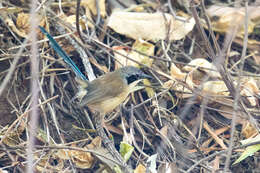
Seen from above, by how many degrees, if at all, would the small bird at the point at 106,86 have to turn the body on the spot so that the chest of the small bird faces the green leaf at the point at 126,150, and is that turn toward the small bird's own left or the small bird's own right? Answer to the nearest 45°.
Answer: approximately 90° to the small bird's own right

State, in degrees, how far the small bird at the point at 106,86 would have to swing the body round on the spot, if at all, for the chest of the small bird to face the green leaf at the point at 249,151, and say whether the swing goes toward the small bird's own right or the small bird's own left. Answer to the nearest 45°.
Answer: approximately 45° to the small bird's own right

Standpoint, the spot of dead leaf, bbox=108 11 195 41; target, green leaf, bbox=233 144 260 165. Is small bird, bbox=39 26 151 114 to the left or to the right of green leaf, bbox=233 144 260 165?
right

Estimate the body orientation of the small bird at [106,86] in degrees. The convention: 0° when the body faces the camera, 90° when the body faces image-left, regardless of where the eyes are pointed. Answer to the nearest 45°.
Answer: approximately 270°

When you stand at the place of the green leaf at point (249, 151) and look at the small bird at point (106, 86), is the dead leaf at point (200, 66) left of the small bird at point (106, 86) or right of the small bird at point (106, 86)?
right

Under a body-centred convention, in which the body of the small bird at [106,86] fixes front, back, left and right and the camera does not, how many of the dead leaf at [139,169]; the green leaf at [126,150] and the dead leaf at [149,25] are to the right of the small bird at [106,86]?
2

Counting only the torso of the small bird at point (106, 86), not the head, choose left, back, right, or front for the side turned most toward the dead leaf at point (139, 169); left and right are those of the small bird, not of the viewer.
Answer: right

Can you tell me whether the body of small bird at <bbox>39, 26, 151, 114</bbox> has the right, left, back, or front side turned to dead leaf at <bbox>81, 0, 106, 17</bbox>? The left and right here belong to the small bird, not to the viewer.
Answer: left

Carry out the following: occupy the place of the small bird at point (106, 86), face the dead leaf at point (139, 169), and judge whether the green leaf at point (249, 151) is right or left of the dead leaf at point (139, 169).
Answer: left

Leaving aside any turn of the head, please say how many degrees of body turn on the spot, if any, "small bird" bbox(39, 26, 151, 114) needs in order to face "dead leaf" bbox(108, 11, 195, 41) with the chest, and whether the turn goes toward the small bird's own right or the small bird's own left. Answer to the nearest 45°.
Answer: approximately 45° to the small bird's own left

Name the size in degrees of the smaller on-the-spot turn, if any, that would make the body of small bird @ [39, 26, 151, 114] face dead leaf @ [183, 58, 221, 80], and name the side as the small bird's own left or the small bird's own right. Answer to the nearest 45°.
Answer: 0° — it already faces it
